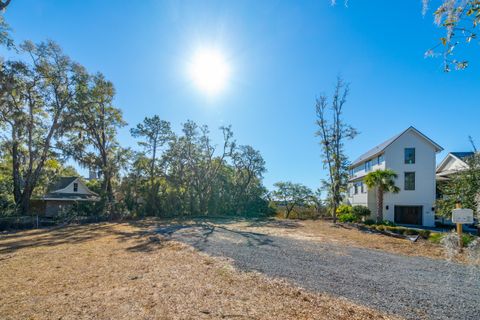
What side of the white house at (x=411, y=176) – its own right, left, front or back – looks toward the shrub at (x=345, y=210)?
right

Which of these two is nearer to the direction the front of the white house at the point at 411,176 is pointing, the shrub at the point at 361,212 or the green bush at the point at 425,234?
the green bush

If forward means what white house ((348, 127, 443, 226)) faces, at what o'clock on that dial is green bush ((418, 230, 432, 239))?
The green bush is roughly at 12 o'clock from the white house.

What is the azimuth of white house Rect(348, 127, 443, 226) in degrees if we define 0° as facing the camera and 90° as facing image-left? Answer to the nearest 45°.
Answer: approximately 0°
